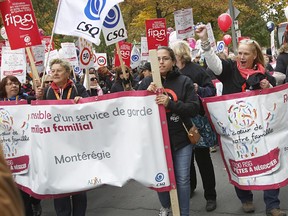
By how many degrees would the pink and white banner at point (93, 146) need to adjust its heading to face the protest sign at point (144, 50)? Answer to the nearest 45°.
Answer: approximately 180°

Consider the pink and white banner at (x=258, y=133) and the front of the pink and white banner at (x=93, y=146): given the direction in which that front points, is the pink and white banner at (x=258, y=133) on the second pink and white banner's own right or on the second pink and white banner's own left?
on the second pink and white banner's own left

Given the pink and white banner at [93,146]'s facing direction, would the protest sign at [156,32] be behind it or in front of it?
behind

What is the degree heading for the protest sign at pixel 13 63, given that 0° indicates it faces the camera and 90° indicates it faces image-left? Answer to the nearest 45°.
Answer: approximately 0°

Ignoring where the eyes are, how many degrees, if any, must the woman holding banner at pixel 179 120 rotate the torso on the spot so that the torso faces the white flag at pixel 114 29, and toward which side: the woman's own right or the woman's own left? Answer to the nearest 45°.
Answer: approximately 135° to the woman's own right

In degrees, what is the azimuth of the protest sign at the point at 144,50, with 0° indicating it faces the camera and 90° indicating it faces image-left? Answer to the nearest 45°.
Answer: approximately 0°

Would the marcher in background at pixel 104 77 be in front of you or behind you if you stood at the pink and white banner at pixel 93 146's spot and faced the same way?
behind
